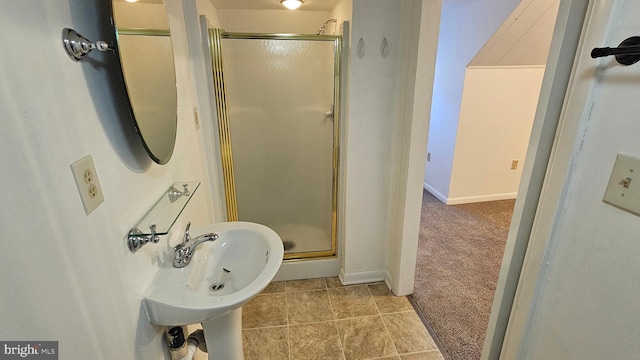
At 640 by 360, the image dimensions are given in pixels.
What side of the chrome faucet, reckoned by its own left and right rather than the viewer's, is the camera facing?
right

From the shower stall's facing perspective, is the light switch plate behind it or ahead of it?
ahead

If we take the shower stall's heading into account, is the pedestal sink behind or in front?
in front

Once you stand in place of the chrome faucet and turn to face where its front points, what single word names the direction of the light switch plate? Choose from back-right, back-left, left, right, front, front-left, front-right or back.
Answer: front-right

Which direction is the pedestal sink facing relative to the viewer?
to the viewer's right

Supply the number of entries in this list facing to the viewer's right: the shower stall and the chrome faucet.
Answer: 1

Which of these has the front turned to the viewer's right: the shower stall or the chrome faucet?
the chrome faucet

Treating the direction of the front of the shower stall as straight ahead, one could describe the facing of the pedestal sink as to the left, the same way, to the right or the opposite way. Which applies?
to the left

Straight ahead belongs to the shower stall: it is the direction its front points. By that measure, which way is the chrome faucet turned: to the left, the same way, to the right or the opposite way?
to the left

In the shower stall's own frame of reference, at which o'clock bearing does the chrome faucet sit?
The chrome faucet is roughly at 1 o'clock from the shower stall.

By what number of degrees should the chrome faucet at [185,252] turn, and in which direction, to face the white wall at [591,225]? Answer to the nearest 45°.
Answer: approximately 45° to its right

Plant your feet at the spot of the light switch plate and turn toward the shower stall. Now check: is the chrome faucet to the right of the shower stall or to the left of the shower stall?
left

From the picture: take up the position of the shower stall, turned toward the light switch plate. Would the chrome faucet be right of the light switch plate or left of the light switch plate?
right

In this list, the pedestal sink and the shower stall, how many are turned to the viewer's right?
1

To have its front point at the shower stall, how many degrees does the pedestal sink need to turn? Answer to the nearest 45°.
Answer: approximately 45° to its left
